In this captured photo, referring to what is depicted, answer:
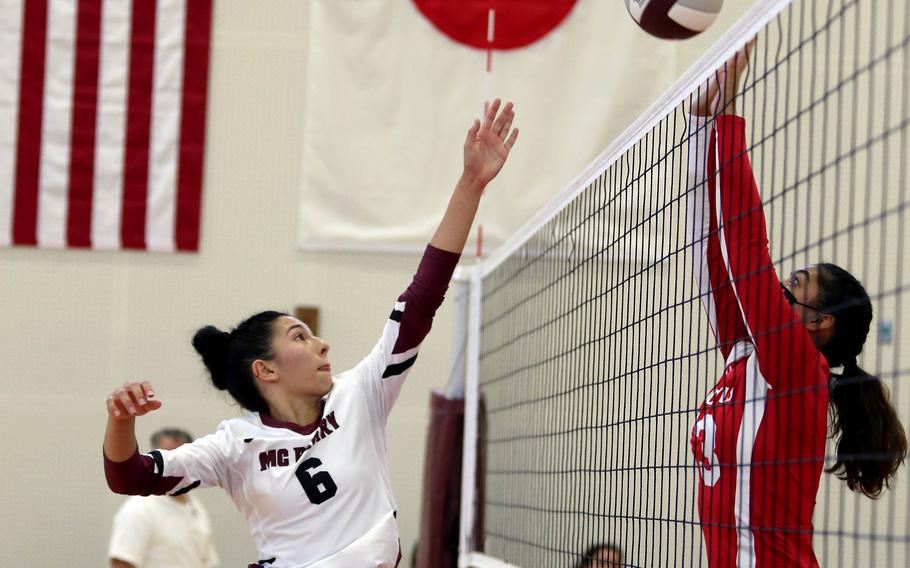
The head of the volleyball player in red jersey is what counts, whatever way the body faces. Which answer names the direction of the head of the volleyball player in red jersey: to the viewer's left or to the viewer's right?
to the viewer's left

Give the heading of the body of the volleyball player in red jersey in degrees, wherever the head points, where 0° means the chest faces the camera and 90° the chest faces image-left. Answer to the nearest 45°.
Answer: approximately 90°

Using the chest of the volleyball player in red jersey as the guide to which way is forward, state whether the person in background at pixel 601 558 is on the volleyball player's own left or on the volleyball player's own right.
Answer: on the volleyball player's own right
